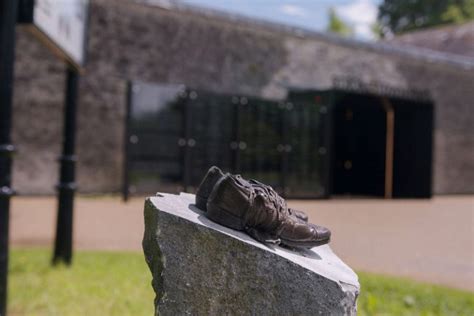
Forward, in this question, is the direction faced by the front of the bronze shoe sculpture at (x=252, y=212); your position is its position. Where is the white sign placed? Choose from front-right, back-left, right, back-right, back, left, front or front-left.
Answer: back-left

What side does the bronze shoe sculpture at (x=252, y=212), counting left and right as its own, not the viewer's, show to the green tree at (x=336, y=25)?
left

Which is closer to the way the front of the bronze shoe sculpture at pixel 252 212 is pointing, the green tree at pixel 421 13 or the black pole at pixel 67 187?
the green tree

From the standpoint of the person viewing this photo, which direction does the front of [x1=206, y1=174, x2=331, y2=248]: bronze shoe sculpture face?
facing to the right of the viewer

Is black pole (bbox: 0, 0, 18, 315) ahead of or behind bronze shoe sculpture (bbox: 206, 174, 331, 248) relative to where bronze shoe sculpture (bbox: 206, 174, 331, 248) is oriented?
behind
